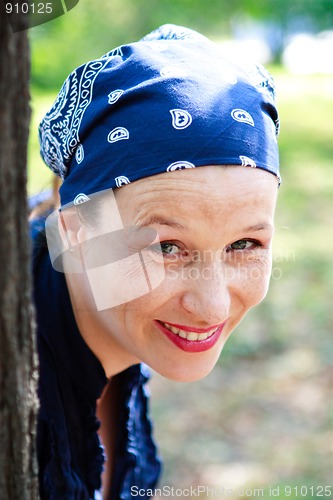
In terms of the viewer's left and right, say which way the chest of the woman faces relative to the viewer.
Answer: facing the viewer and to the right of the viewer

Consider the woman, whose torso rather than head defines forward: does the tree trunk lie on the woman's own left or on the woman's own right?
on the woman's own right
